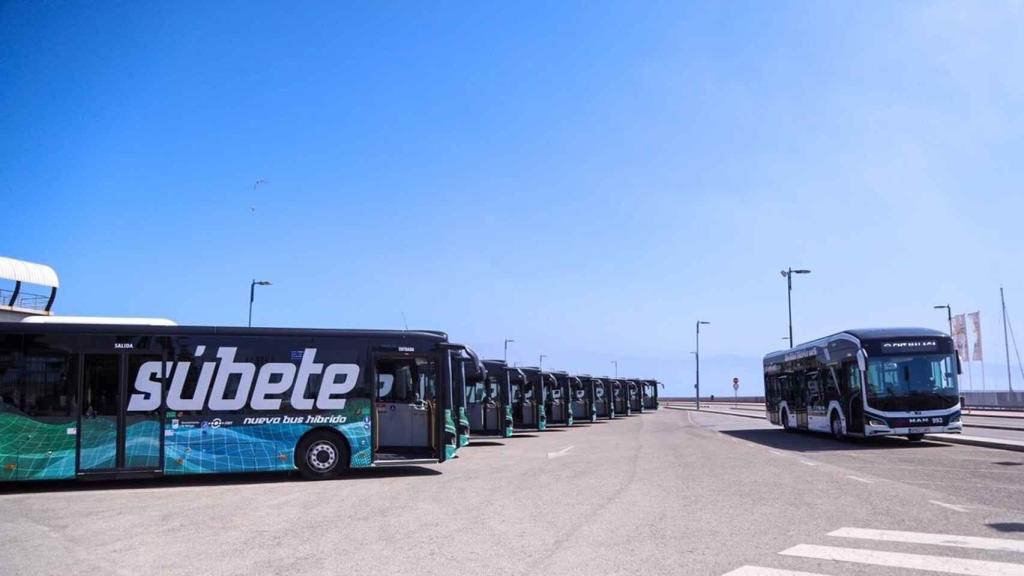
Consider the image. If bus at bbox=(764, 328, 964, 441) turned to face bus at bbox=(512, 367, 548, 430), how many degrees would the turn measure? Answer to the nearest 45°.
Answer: approximately 180°

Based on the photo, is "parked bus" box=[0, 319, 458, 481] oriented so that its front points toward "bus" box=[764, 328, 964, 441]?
yes

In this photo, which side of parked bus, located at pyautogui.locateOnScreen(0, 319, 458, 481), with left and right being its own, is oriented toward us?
right

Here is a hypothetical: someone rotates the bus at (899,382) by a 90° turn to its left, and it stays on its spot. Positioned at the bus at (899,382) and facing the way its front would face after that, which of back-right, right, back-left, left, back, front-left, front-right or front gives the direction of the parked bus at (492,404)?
back-left

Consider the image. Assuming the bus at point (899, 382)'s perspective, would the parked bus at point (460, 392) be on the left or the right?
on its right

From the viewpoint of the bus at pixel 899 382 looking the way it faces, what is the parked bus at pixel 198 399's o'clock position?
The parked bus is roughly at 3 o'clock from the bus.

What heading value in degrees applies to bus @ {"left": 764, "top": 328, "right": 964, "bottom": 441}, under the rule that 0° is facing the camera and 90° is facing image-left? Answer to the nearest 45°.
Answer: approximately 315°

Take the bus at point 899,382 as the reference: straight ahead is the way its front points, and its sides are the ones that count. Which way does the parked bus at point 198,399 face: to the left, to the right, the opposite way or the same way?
to the left

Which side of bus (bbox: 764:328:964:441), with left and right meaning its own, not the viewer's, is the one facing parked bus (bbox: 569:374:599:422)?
back
